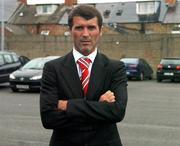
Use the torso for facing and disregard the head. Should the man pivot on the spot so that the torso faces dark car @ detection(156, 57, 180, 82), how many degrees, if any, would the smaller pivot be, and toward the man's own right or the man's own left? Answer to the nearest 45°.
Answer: approximately 180°

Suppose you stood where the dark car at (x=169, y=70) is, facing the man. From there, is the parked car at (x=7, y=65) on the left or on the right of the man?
right

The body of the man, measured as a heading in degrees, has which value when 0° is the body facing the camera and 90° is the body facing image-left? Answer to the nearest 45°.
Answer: approximately 0°
